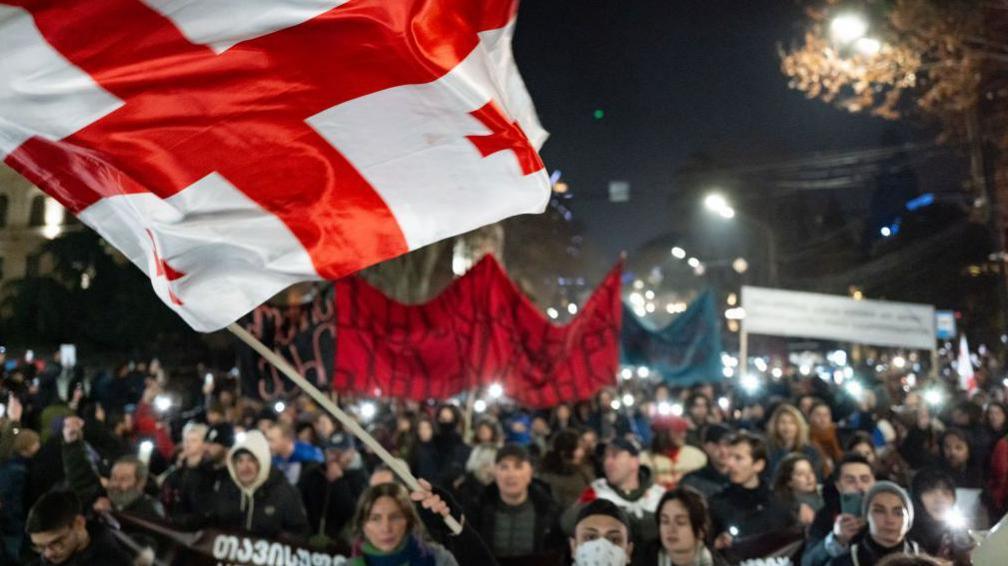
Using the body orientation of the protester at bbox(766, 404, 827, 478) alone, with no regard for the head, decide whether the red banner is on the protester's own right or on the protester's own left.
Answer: on the protester's own right

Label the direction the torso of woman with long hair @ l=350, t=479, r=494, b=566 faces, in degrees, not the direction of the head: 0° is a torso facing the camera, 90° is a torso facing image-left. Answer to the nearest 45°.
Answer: approximately 0°

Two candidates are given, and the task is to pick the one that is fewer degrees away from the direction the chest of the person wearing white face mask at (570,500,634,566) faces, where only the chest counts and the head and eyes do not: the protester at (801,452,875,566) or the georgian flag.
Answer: the georgian flag

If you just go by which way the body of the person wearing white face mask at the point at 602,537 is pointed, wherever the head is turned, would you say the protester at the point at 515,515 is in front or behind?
behind

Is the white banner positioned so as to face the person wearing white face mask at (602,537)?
yes

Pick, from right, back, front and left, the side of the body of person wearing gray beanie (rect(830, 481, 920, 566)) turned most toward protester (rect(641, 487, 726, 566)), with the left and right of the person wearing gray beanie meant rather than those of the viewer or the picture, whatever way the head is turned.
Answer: right

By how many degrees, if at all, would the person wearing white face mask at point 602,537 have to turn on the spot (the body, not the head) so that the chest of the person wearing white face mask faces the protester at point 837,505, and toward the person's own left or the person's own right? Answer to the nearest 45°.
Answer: approximately 135° to the person's own left

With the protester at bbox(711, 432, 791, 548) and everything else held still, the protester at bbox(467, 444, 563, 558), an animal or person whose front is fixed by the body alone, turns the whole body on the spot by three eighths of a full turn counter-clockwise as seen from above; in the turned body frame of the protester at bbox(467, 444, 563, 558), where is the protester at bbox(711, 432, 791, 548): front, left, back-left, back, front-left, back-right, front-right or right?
front-right
